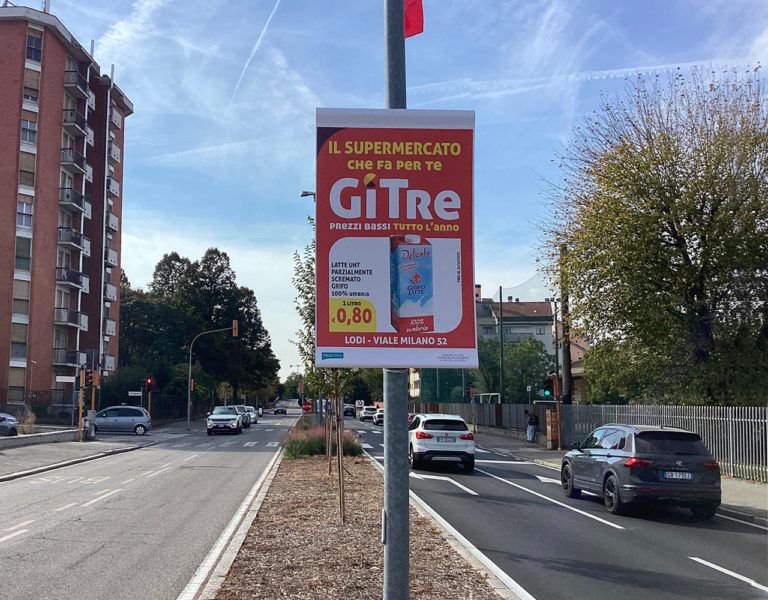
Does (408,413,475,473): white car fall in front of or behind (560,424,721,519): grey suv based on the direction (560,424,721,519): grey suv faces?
in front

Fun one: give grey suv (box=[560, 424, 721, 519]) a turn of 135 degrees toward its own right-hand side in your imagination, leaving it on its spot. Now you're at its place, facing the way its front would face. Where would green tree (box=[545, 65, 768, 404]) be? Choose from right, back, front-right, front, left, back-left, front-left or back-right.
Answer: left

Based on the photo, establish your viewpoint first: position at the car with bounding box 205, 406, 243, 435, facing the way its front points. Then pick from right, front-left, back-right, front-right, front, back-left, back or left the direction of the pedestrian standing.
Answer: front-left

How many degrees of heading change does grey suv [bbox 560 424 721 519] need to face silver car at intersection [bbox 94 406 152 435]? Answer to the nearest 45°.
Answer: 0° — it already faces it

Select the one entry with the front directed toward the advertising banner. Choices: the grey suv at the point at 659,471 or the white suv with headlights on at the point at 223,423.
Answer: the white suv with headlights on

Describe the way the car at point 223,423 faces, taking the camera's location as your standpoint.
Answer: facing the viewer

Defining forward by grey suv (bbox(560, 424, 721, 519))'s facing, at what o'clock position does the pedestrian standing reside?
The pedestrian standing is roughly at 1 o'clock from the grey suv.

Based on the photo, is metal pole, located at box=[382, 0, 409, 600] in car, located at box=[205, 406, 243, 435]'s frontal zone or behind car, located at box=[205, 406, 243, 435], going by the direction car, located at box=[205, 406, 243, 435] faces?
frontal zone

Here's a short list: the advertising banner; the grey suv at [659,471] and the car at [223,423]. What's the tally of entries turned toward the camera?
2

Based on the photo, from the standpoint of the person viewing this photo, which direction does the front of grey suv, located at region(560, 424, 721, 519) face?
facing away from the viewer and to the left of the viewer

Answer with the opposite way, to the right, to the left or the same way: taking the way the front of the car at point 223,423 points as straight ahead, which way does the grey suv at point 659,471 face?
the opposite way

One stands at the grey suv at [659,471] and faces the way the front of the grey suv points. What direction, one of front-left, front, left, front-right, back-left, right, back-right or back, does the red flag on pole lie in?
back-left

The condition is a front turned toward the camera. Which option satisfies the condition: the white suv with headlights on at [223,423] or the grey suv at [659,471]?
the white suv with headlights on

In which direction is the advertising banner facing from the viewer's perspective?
toward the camera
